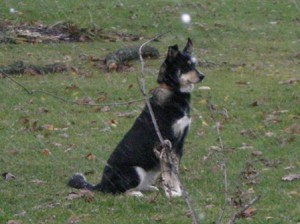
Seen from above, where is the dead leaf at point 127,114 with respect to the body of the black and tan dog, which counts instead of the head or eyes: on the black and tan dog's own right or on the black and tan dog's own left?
on the black and tan dog's own left

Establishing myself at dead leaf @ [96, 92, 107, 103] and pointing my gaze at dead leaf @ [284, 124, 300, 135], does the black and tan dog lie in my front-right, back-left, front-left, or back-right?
front-right

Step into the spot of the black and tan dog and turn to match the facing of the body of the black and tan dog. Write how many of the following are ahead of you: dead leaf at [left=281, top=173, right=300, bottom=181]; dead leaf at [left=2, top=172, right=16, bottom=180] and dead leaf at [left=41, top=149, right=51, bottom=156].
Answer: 1

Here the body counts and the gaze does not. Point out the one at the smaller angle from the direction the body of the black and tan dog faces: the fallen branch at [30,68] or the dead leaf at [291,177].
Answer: the dead leaf

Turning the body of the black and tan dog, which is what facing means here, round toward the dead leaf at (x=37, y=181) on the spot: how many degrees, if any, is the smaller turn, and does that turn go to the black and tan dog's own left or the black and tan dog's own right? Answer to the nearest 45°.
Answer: approximately 180°

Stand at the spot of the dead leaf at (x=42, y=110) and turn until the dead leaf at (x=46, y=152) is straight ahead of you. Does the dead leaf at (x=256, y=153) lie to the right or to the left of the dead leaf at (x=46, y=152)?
left

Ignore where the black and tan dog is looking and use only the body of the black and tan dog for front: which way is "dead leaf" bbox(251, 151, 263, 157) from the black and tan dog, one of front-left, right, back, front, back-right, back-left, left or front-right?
front-left

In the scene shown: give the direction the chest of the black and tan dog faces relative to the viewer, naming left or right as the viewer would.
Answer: facing to the right of the viewer

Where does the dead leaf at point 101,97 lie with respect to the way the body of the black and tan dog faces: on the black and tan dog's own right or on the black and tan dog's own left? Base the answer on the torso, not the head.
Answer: on the black and tan dog's own left
